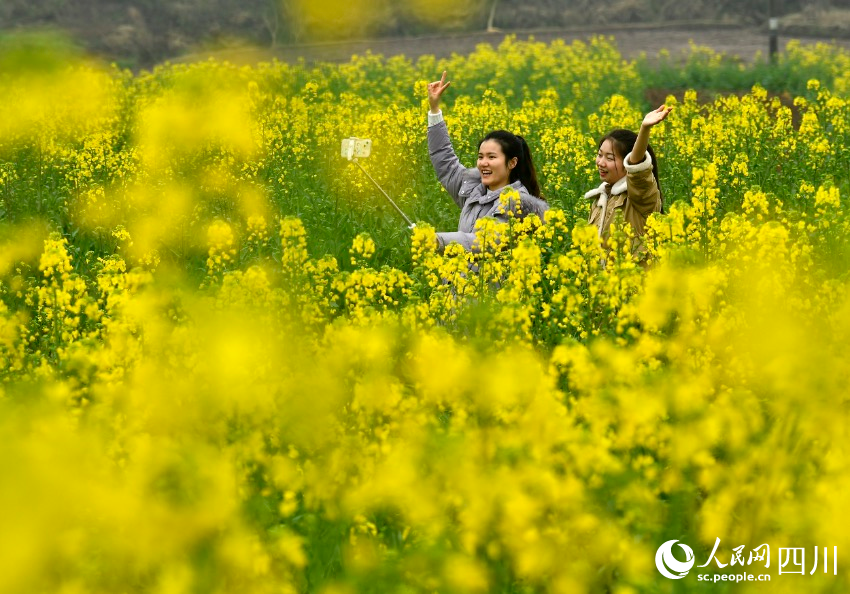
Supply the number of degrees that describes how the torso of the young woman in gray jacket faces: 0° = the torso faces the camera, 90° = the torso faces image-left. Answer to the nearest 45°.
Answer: approximately 45°
